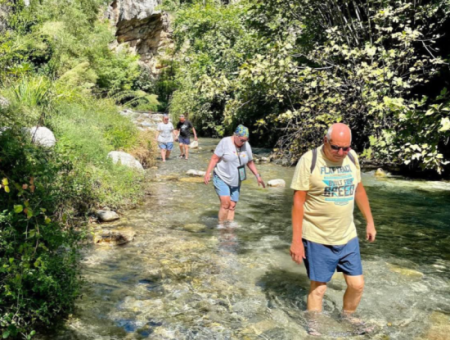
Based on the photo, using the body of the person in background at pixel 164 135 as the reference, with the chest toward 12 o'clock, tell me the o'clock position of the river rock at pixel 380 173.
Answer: The river rock is roughly at 10 o'clock from the person in background.

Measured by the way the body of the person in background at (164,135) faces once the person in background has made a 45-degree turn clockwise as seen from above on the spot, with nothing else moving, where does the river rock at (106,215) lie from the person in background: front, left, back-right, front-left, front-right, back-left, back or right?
front-left

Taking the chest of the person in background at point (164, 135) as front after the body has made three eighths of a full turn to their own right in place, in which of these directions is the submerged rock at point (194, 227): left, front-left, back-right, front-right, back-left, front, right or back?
back-left

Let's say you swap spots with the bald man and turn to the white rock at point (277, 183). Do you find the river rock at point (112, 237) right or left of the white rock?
left

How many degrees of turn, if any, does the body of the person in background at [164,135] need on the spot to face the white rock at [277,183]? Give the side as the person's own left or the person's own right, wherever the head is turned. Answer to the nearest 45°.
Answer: approximately 45° to the person's own left

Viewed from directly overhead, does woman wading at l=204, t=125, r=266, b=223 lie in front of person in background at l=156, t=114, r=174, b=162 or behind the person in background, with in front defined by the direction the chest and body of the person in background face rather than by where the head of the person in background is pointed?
in front

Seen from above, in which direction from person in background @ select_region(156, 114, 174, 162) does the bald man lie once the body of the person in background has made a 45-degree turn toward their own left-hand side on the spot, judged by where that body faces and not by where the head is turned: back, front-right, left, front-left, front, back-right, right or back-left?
front-right

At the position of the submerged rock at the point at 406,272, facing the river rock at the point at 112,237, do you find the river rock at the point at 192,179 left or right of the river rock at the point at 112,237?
right

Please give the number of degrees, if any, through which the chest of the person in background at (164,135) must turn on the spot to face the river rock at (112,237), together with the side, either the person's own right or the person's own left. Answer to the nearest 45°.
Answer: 0° — they already face it

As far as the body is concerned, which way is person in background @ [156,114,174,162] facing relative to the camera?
toward the camera
